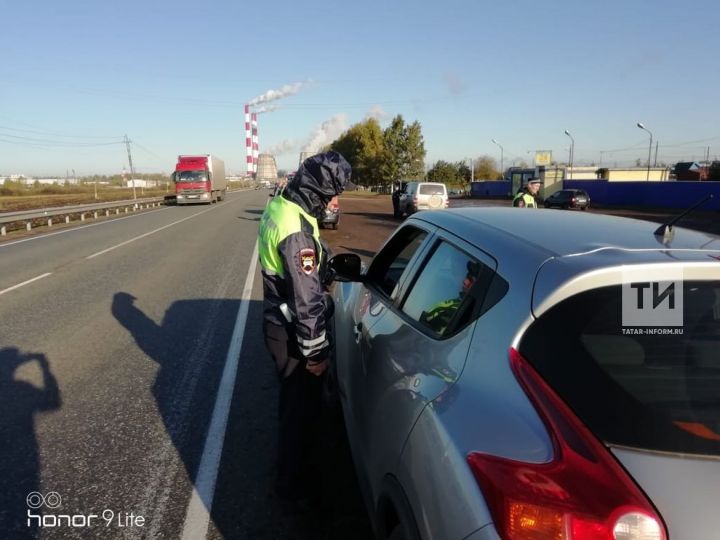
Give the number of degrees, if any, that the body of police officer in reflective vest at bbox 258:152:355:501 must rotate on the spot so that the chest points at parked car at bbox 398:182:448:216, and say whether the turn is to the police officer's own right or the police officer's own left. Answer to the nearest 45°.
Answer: approximately 90° to the police officer's own left

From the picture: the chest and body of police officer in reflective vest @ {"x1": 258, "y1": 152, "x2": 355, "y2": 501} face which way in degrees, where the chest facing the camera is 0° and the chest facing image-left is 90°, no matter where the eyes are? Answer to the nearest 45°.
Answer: approximately 270°

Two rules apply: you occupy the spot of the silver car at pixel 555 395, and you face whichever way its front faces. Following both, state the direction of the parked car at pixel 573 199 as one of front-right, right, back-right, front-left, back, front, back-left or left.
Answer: front-right

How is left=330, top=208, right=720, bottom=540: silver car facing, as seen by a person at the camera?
facing away from the viewer and to the left of the viewer

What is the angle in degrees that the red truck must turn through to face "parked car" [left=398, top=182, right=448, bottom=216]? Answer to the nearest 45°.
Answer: approximately 45° to its left

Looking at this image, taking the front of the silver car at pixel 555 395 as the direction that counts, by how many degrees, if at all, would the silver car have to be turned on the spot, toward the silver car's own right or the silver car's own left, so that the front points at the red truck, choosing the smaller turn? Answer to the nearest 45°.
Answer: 0° — it already faces it

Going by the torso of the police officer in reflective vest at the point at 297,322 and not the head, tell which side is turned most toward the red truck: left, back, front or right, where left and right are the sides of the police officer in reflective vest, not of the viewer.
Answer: left

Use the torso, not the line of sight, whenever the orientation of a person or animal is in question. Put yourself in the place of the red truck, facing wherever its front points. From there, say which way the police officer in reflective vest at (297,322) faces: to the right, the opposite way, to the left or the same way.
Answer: to the left

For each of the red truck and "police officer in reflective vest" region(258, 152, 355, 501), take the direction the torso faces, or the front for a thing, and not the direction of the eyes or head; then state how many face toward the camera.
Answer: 1

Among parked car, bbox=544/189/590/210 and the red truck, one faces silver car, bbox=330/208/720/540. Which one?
the red truck
